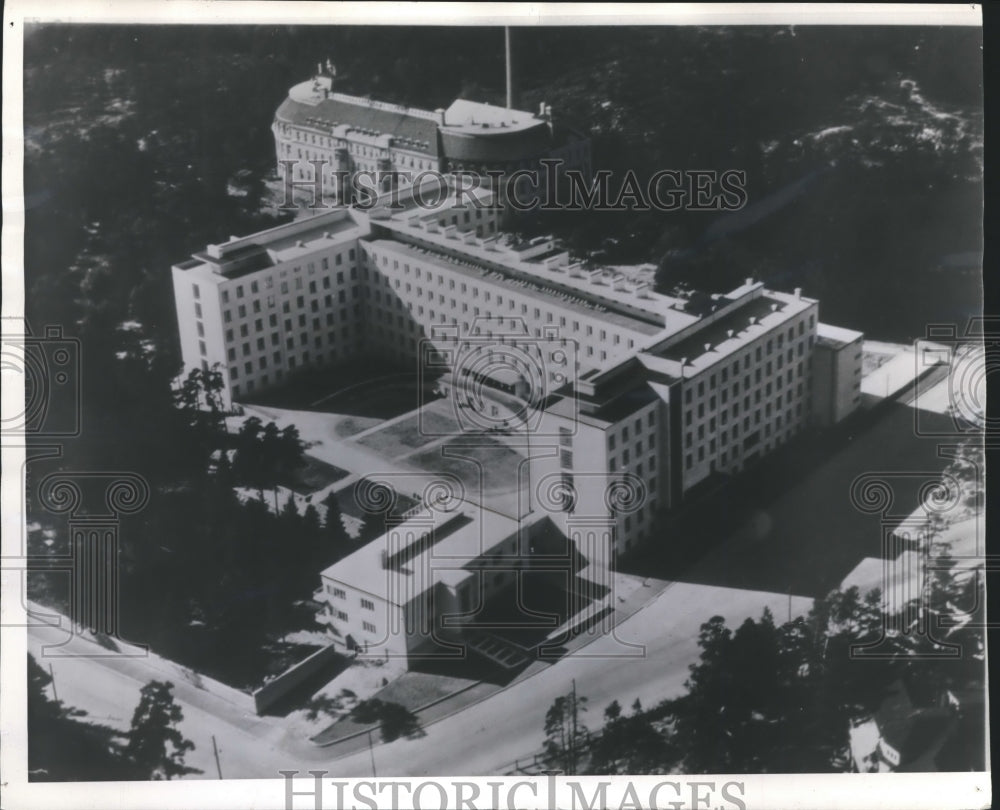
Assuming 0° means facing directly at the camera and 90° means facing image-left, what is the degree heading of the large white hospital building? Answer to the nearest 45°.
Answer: approximately 45°
